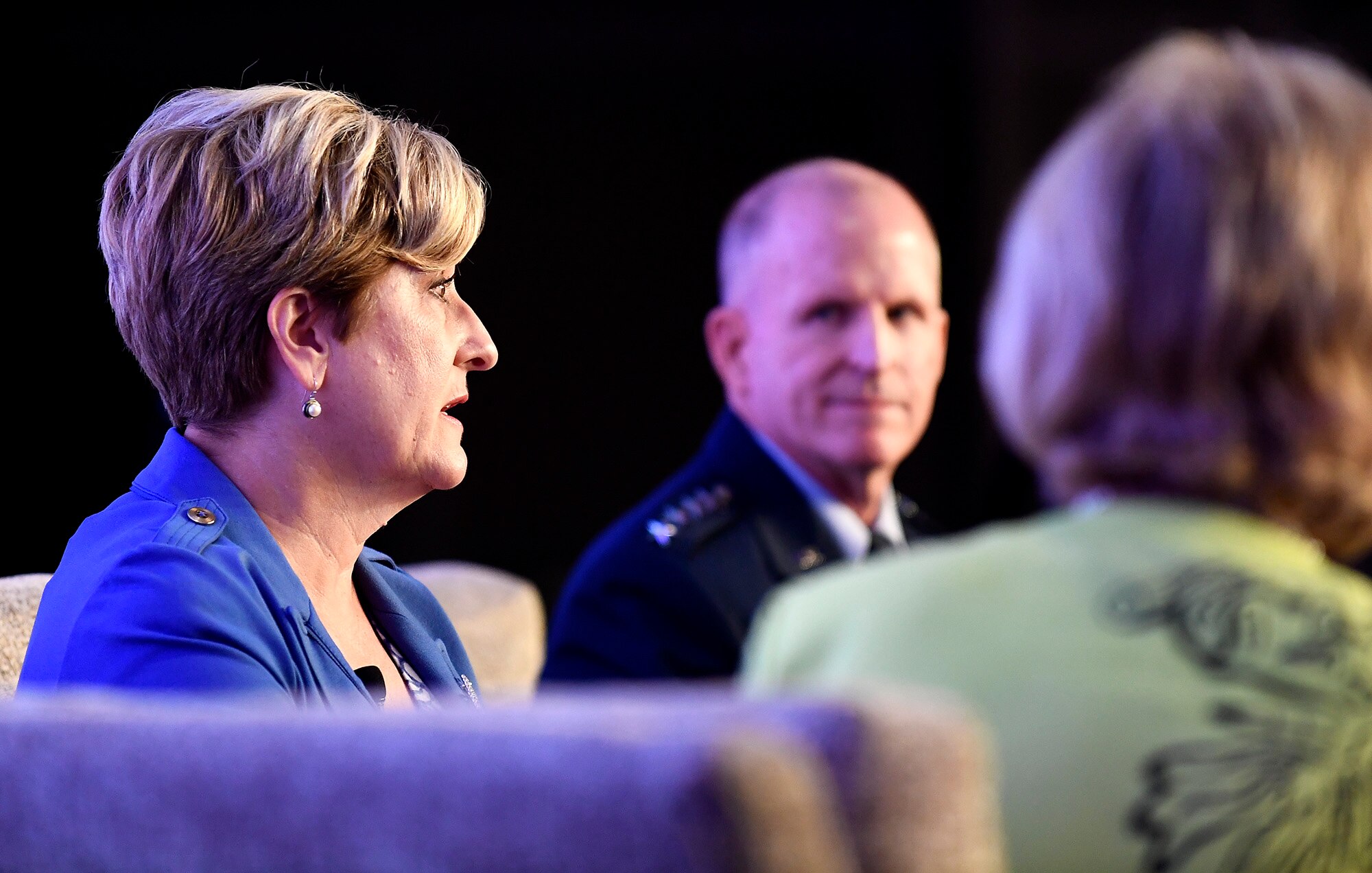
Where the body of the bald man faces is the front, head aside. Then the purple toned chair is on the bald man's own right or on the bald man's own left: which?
on the bald man's own right

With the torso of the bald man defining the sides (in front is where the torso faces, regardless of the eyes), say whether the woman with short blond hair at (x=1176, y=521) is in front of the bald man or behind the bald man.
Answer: in front

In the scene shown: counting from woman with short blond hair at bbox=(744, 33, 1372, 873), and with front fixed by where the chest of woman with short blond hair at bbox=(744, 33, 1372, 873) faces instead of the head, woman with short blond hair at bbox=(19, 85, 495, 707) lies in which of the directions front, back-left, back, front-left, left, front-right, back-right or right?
front-left

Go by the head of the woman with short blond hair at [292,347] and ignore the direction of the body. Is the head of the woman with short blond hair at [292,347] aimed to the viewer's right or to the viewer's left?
to the viewer's right

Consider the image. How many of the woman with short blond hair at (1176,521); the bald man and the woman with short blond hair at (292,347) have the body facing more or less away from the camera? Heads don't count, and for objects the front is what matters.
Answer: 1

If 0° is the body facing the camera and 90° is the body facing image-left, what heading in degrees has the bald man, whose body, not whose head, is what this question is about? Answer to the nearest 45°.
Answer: approximately 315°

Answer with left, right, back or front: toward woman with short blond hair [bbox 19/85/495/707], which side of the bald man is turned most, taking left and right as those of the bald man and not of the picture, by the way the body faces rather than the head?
right

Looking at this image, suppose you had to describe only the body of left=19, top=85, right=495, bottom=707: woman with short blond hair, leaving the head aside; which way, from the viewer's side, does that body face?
to the viewer's right

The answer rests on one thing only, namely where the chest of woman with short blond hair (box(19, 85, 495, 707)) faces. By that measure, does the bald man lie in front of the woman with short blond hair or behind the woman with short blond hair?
in front

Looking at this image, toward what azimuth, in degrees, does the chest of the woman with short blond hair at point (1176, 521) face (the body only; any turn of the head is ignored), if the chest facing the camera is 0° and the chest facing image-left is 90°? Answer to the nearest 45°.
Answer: approximately 180°
